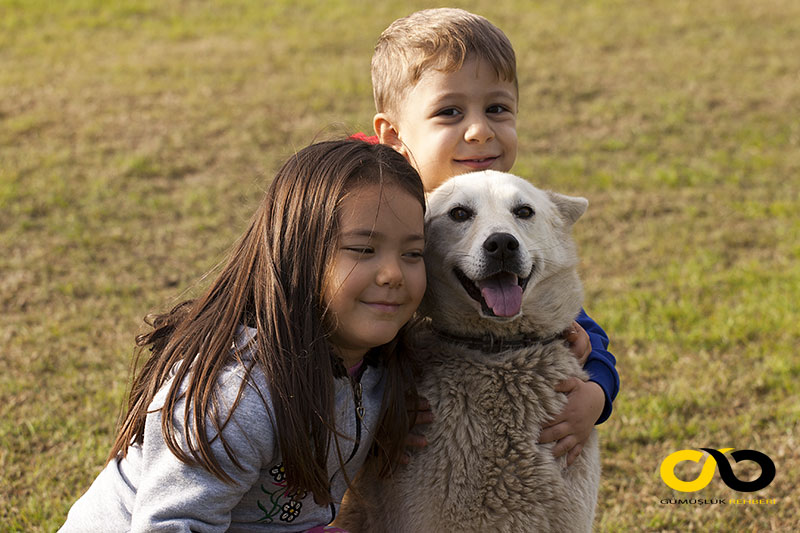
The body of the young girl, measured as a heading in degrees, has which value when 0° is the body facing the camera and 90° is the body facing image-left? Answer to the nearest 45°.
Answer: approximately 315°

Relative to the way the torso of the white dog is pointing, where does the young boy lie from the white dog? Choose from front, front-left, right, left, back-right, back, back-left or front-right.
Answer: back

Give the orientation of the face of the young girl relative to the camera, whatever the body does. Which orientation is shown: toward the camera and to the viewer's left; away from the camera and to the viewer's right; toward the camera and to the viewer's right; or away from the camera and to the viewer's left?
toward the camera and to the viewer's right

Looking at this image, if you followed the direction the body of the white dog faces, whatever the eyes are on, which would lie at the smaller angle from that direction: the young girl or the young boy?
the young girl

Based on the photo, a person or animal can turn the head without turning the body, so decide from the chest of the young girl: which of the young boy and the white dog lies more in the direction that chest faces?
the white dog

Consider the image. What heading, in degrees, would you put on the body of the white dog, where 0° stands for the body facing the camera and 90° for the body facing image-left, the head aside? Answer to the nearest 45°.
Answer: approximately 0°

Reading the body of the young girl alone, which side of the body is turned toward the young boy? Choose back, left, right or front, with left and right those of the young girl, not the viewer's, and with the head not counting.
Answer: left
